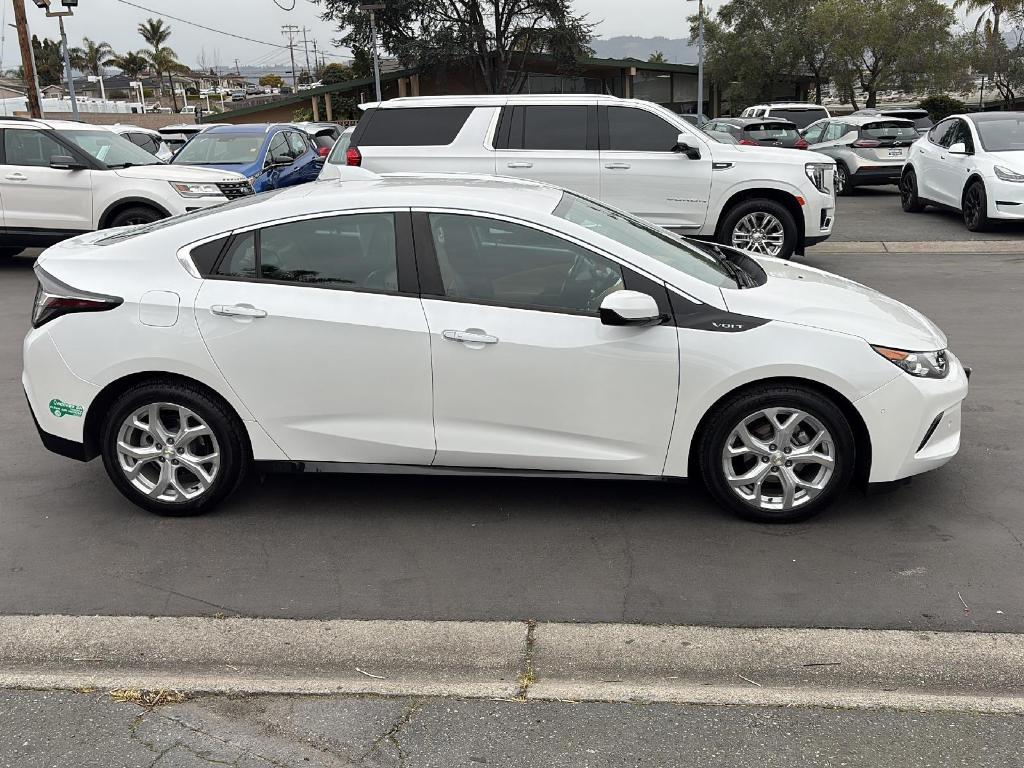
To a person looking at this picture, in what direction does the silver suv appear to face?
facing away from the viewer and to the left of the viewer

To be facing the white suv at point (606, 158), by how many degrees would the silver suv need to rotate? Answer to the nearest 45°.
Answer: approximately 135° to its left

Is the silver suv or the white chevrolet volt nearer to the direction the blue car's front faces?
the white chevrolet volt

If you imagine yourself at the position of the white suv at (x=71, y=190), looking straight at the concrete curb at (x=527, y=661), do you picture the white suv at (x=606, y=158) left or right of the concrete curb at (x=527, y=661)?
left

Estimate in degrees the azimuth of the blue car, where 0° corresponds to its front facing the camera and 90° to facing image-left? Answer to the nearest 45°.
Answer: approximately 45°

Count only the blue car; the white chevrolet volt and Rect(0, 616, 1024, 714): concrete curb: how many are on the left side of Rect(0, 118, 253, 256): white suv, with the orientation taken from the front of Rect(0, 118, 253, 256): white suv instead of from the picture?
1

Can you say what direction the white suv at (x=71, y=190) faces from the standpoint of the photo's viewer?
facing the viewer and to the right of the viewer

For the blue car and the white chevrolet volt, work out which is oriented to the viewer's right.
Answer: the white chevrolet volt

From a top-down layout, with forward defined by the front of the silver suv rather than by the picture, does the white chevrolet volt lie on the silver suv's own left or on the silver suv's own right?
on the silver suv's own left

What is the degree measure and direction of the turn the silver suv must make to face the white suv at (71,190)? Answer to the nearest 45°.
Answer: approximately 90° to its left

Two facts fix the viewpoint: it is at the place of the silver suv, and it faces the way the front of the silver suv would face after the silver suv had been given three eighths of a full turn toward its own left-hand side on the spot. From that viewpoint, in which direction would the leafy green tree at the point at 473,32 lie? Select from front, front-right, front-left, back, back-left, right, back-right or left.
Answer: back-right

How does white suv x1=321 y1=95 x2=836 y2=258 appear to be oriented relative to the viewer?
to the viewer's right

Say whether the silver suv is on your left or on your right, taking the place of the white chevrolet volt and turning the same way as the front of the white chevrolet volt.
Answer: on your left

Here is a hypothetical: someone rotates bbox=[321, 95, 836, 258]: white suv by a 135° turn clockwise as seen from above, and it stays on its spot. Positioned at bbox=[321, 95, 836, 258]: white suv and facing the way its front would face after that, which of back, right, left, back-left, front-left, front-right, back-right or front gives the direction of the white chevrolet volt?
front-left

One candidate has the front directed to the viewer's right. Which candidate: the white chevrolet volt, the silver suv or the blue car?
the white chevrolet volt

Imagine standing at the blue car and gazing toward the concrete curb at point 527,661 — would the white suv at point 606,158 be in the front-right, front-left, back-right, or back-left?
front-left

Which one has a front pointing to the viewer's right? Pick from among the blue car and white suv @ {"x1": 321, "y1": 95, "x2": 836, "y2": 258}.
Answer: the white suv

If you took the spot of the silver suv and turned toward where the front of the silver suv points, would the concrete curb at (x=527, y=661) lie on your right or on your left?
on your left

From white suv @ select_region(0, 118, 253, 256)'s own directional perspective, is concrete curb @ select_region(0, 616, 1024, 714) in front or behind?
in front

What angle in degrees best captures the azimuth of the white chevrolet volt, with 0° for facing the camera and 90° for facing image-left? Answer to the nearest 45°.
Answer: approximately 270°

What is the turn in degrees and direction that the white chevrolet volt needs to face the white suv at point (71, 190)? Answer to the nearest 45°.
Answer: approximately 135° to its left
